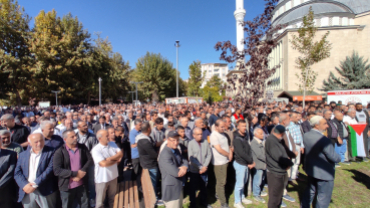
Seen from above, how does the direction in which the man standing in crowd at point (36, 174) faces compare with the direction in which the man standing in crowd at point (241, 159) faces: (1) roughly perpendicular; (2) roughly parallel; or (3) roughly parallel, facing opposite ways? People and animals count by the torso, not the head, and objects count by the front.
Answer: roughly parallel

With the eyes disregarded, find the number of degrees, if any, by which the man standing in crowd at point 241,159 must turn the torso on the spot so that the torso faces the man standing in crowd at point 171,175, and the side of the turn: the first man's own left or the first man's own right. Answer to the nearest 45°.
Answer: approximately 90° to the first man's own right

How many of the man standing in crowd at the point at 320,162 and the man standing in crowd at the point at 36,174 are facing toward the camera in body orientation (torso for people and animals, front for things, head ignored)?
1

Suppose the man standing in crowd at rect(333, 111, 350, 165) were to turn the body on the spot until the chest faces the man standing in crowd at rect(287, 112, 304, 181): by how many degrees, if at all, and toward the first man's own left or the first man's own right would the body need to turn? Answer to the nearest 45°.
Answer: approximately 90° to the first man's own right

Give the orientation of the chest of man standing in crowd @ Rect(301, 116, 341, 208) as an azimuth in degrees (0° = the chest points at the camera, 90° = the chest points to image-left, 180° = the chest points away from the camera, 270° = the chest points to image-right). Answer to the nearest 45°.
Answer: approximately 225°

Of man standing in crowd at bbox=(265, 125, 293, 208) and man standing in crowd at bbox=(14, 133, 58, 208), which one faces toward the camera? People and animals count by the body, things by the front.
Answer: man standing in crowd at bbox=(14, 133, 58, 208)

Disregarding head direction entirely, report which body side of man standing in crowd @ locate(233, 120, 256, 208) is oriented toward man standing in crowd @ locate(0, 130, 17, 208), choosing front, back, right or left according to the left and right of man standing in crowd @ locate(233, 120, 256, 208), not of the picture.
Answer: right

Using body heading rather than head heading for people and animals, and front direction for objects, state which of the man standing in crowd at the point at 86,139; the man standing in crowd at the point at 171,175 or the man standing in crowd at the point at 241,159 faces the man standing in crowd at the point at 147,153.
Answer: the man standing in crowd at the point at 86,139

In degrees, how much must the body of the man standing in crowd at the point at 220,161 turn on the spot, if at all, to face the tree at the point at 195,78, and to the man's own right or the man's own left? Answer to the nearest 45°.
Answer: approximately 135° to the man's own left

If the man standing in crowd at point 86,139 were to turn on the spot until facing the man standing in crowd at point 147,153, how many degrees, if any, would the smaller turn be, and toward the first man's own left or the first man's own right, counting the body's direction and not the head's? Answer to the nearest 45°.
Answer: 0° — they already face them

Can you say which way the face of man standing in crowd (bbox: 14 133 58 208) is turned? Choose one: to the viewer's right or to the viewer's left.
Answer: to the viewer's right

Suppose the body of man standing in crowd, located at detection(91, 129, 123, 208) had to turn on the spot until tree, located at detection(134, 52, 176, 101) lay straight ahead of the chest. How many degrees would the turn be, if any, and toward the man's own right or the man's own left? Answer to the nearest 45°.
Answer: approximately 135° to the man's own left
